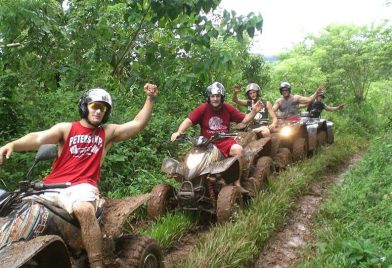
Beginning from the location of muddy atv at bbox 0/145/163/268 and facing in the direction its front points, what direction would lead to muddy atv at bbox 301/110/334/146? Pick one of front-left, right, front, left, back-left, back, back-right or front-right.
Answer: back

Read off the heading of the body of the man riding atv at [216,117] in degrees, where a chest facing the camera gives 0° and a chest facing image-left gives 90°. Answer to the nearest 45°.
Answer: approximately 0°

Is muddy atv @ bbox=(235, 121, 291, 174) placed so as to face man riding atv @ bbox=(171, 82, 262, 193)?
yes

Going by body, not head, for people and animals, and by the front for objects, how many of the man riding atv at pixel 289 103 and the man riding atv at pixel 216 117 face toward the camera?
2

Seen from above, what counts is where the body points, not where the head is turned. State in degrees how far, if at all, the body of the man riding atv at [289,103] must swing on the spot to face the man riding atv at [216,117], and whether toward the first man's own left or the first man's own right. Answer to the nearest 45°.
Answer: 0° — they already face them

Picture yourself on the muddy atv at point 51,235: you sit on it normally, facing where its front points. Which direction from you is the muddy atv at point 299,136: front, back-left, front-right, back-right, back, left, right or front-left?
back

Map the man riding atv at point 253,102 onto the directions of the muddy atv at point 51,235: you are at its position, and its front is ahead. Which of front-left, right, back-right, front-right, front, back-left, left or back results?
back

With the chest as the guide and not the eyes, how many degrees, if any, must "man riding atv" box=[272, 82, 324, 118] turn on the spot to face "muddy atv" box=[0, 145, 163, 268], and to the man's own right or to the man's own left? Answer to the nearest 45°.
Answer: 0° — they already face it

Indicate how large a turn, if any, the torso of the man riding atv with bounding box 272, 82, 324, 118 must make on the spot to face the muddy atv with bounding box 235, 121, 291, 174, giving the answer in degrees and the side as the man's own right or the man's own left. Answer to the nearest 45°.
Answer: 0° — they already face it

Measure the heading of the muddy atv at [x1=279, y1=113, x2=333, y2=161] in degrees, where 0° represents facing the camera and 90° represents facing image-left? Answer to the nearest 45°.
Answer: approximately 45°

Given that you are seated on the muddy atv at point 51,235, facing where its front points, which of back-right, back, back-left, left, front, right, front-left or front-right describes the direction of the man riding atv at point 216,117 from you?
back

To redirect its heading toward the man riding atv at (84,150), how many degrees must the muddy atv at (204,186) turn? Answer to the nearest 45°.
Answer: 0° — it already faces them

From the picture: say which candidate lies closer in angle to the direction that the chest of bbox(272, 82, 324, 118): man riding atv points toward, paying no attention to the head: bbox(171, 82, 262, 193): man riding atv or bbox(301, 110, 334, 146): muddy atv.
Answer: the man riding atv

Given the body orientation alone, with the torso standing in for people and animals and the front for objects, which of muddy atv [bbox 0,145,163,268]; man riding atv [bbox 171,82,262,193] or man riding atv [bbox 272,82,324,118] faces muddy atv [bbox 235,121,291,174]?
man riding atv [bbox 272,82,324,118]

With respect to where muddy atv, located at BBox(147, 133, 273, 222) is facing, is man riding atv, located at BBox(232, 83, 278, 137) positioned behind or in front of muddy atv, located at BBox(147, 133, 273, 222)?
behind

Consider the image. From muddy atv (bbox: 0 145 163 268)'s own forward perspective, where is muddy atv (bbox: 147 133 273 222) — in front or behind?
behind

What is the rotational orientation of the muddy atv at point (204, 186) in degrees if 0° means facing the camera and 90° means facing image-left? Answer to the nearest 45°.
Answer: approximately 45°
